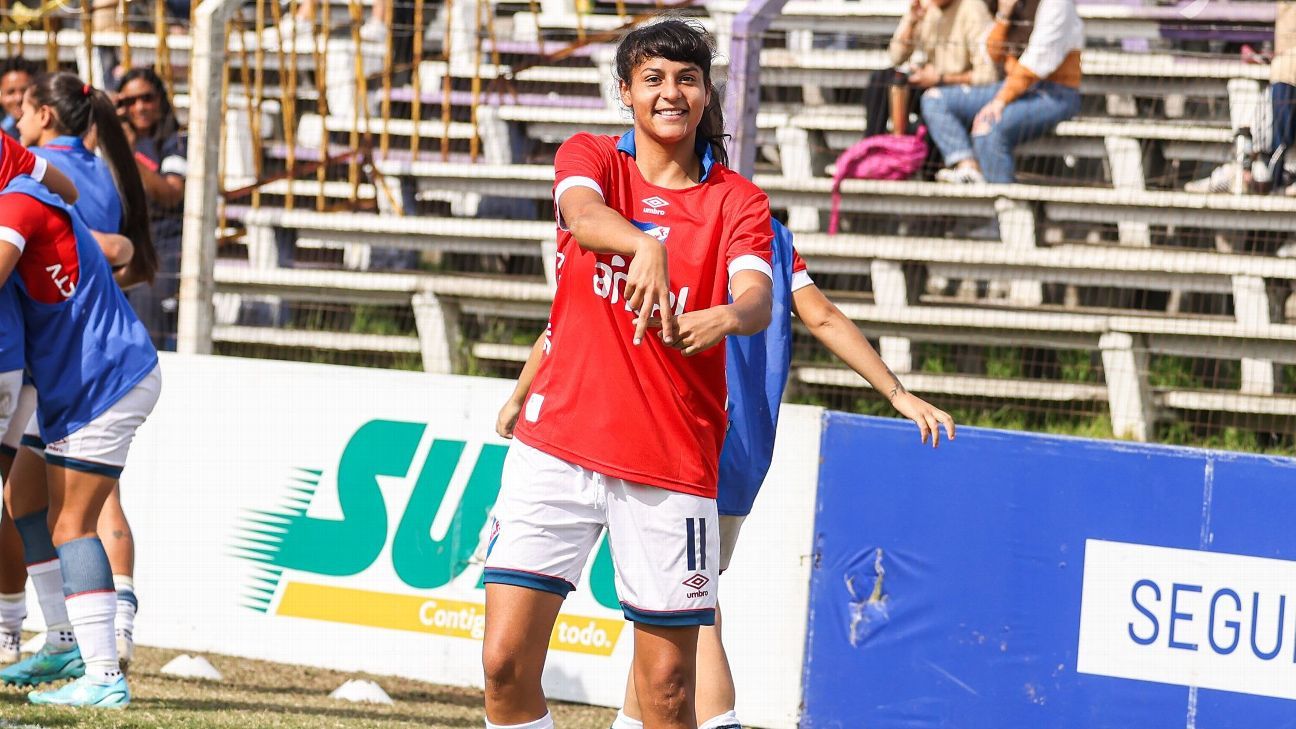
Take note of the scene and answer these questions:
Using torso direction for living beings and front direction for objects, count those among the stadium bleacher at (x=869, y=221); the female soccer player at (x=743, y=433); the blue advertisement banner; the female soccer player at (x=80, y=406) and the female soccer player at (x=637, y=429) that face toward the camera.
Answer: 4

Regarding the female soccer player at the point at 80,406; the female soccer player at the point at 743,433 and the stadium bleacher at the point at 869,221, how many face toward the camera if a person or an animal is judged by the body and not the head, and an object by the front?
2

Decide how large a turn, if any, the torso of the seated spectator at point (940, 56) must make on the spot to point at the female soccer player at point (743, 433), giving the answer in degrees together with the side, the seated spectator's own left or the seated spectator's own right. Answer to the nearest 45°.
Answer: approximately 45° to the seated spectator's own left

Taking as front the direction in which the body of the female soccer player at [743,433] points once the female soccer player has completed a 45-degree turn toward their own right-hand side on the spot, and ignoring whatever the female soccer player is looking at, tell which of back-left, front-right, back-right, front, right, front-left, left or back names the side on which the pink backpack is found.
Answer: back-right

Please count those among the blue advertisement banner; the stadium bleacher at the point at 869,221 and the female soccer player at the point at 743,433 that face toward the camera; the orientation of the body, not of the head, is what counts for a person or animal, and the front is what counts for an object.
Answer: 3

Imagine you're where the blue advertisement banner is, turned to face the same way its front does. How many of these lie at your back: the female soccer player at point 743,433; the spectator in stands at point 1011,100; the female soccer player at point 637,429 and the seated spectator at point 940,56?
2

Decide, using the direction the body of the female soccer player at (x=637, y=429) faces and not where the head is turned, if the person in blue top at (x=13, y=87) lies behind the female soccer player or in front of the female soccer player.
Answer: behind

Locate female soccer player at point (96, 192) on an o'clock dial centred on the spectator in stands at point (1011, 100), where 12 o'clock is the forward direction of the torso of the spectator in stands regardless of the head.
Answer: The female soccer player is roughly at 12 o'clock from the spectator in stands.

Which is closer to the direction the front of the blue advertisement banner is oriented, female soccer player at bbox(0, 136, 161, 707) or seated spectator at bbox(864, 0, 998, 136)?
the female soccer player

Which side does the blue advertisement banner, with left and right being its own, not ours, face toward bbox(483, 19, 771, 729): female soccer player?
front
